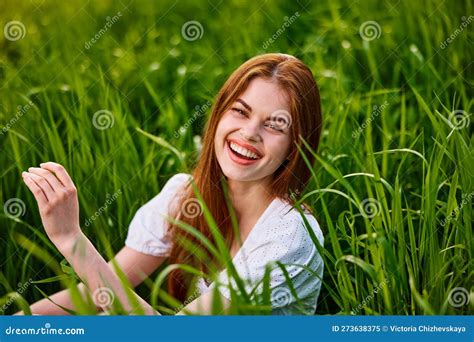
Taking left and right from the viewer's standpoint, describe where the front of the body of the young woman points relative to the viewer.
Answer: facing the viewer and to the left of the viewer
